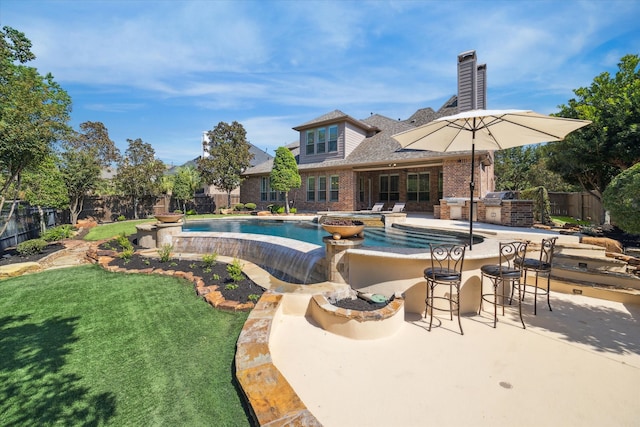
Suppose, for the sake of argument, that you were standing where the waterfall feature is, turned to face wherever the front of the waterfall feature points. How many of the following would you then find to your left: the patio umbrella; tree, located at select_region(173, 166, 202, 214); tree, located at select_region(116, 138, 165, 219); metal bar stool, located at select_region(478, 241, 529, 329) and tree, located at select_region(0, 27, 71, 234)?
2

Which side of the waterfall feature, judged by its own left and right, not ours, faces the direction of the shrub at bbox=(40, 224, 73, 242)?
right

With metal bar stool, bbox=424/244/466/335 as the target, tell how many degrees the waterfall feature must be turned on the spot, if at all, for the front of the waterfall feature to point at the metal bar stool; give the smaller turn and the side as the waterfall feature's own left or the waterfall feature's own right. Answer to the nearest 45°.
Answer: approximately 90° to the waterfall feature's own left

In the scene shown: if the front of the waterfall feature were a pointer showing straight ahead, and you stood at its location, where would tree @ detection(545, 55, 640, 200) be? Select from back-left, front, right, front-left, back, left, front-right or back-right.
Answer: back-left

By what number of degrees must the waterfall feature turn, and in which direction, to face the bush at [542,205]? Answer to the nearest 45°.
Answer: approximately 135° to its left

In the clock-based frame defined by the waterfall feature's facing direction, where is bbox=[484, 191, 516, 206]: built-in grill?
The built-in grill is roughly at 7 o'clock from the waterfall feature.

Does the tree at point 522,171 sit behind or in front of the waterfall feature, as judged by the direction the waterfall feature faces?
behind

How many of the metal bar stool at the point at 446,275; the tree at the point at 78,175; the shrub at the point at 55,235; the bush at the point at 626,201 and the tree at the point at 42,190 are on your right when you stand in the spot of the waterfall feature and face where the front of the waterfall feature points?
3

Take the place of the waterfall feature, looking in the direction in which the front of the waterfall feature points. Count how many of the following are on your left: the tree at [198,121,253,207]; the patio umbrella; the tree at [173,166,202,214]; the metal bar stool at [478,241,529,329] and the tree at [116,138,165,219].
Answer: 2

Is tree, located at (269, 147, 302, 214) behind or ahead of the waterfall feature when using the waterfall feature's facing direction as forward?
behind

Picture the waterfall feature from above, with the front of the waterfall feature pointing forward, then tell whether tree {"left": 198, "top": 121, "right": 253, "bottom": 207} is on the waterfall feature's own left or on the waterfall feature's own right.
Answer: on the waterfall feature's own right

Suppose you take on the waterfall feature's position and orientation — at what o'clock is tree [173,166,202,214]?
The tree is roughly at 4 o'clock from the waterfall feature.

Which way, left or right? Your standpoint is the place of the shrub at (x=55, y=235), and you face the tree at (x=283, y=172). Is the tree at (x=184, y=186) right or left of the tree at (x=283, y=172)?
left

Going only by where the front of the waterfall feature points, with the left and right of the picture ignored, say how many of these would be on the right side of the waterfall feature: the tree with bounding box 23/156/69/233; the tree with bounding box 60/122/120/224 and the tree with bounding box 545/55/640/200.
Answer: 2

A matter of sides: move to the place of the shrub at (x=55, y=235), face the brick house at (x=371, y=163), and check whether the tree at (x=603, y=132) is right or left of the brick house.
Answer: right

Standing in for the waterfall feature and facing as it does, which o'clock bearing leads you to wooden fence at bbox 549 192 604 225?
The wooden fence is roughly at 7 o'clock from the waterfall feature.

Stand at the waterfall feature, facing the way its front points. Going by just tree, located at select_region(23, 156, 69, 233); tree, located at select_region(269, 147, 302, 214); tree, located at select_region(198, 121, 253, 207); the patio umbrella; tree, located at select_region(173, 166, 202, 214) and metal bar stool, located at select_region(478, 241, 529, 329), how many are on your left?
2

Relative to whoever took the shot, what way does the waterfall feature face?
facing the viewer and to the left of the viewer
